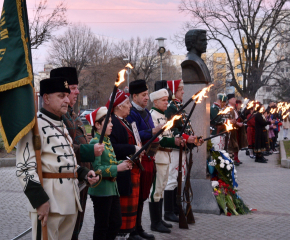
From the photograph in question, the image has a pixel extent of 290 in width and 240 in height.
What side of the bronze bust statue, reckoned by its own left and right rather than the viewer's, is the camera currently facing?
right

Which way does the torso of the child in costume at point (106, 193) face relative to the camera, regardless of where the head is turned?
to the viewer's right

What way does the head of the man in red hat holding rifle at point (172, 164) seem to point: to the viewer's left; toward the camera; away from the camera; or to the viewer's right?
to the viewer's right

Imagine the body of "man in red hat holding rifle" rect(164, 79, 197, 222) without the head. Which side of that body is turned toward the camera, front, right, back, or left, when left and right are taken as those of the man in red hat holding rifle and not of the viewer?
right

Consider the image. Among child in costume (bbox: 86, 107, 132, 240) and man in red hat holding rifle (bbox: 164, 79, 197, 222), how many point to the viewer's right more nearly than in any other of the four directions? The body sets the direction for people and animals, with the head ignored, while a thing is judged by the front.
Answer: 2
